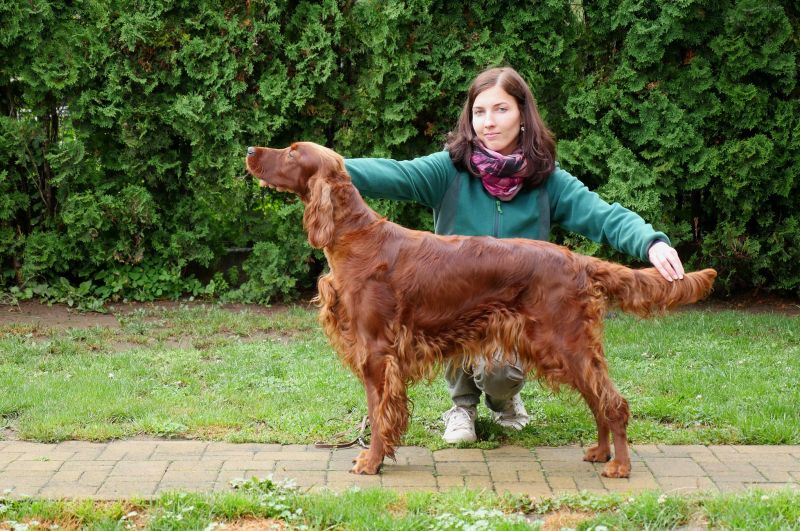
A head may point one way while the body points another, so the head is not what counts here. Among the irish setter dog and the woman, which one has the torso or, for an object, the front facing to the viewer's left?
the irish setter dog

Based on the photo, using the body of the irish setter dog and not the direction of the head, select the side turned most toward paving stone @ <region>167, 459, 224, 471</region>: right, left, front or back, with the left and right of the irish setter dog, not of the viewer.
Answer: front

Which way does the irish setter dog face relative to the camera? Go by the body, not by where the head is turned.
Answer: to the viewer's left

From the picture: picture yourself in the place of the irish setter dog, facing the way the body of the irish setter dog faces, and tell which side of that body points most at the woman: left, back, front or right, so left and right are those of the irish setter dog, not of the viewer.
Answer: right

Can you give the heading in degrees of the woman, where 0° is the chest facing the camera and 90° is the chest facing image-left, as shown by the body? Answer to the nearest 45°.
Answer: approximately 0°

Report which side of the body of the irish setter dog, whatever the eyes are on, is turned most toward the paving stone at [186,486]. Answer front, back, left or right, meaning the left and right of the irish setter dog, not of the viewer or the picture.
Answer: front

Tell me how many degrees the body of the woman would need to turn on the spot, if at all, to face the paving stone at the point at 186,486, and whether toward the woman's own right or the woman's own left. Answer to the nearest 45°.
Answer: approximately 45° to the woman's own right

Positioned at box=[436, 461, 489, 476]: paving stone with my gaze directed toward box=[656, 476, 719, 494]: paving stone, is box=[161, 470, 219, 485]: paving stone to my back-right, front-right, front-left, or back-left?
back-right

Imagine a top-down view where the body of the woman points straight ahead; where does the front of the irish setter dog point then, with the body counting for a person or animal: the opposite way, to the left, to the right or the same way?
to the right

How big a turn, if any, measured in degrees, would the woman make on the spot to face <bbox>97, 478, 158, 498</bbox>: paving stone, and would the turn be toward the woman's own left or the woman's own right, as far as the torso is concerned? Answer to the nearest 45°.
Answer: approximately 45° to the woman's own right

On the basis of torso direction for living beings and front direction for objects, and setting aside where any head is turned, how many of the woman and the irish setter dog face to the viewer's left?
1
